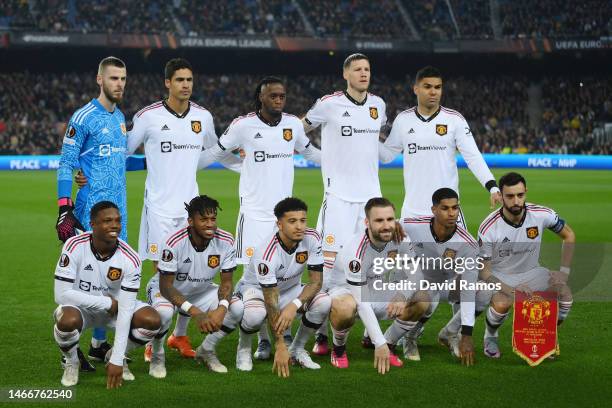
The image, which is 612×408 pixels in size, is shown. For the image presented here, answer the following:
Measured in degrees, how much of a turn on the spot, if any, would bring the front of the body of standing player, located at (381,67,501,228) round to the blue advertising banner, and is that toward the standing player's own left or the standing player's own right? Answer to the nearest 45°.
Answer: approximately 180°

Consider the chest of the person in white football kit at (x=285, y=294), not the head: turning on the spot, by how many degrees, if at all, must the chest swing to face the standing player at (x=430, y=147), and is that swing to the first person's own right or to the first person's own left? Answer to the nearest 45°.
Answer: approximately 90° to the first person's own left

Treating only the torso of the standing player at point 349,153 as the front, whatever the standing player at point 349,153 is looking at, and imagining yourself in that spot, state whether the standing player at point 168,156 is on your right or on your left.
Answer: on your right

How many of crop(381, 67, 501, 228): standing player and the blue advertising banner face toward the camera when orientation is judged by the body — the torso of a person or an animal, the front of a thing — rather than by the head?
2

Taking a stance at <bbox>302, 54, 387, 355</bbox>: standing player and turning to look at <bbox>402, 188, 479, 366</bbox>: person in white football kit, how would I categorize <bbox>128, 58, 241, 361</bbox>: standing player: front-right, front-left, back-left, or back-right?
back-right

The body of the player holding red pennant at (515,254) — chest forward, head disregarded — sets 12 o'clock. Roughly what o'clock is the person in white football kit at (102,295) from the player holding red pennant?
The person in white football kit is roughly at 2 o'clock from the player holding red pennant.

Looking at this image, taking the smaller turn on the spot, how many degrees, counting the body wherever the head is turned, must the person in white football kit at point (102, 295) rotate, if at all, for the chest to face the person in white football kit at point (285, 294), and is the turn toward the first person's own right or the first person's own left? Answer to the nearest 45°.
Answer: approximately 90° to the first person's own left
